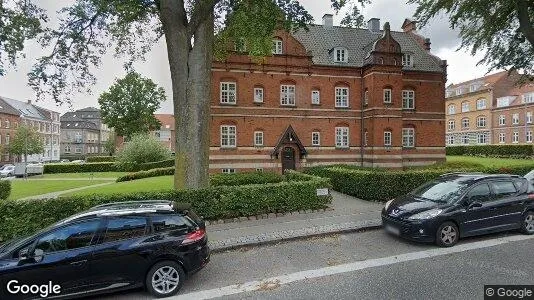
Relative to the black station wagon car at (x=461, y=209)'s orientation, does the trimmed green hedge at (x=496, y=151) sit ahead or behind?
behind

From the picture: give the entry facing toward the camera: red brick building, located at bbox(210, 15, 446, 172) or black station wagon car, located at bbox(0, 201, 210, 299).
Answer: the red brick building

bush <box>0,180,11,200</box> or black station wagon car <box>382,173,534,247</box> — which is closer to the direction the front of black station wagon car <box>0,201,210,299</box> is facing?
the bush

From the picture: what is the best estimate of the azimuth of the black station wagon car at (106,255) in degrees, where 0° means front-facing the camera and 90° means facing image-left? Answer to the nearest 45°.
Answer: approximately 90°

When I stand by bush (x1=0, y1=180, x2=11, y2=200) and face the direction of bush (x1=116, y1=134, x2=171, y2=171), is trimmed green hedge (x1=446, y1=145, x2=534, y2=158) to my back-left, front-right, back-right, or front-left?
front-right

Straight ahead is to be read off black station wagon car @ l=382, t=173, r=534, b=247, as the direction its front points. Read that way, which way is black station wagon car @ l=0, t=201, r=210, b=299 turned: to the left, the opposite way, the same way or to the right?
the same way

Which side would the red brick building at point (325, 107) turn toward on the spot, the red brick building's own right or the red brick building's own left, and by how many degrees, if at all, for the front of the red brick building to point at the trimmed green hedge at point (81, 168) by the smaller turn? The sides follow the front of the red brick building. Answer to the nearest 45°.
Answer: approximately 90° to the red brick building's own right

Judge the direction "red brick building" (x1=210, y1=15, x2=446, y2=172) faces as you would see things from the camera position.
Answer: facing the viewer

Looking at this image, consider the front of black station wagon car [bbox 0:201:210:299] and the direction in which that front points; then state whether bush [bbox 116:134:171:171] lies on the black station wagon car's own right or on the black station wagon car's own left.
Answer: on the black station wagon car's own right

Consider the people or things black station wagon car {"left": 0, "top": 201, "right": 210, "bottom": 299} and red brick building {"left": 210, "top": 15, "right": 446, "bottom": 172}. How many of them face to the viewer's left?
1

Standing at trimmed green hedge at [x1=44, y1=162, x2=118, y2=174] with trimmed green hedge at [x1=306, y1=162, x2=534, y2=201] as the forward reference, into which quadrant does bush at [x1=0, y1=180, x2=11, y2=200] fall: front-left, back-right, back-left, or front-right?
front-right

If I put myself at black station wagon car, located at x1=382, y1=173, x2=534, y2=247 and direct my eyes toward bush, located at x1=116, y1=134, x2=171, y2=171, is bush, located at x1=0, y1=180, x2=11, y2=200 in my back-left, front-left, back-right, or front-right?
front-left

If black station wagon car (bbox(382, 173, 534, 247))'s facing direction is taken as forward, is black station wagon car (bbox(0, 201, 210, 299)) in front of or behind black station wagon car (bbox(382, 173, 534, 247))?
in front

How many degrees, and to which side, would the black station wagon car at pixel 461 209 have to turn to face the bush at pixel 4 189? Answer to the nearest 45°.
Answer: approximately 45° to its right

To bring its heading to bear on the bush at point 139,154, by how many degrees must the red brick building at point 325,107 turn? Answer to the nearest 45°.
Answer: approximately 90° to its right

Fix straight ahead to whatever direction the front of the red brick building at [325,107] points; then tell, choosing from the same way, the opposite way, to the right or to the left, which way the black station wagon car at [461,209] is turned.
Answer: to the right

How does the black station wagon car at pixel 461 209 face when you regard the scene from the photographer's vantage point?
facing the viewer and to the left of the viewer
